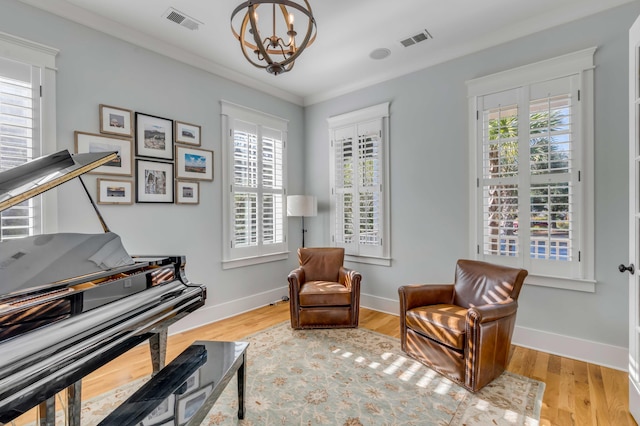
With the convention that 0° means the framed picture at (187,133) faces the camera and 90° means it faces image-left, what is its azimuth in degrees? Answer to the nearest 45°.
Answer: approximately 315°

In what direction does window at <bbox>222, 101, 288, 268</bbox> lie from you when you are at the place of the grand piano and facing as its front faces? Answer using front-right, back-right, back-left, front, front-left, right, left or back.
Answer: left

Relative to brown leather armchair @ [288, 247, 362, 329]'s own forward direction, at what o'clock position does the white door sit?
The white door is roughly at 10 o'clock from the brown leather armchair.

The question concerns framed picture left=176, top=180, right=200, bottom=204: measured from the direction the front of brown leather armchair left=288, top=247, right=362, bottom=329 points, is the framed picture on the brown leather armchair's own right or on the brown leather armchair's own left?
on the brown leather armchair's own right

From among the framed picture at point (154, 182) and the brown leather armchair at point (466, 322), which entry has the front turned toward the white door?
the framed picture

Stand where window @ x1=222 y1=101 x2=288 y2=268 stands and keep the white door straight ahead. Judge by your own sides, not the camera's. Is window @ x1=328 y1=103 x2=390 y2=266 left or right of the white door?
left

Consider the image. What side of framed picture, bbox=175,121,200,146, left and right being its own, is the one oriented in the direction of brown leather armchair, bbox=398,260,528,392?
front

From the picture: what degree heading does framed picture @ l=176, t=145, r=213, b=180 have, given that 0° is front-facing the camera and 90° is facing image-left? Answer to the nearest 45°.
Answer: approximately 315°

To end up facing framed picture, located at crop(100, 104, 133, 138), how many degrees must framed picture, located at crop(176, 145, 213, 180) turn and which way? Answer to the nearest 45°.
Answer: approximately 90° to its right

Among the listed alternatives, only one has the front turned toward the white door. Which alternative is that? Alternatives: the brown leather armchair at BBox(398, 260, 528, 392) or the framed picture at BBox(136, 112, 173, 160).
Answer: the framed picture

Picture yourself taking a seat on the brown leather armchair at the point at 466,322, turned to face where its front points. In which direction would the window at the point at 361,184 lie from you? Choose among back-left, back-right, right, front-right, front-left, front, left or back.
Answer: right

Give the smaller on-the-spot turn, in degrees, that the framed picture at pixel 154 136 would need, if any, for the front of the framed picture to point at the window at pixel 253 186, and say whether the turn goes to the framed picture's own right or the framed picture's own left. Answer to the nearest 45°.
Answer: approximately 45° to the framed picture's own left

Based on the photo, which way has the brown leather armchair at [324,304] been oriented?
toward the camera

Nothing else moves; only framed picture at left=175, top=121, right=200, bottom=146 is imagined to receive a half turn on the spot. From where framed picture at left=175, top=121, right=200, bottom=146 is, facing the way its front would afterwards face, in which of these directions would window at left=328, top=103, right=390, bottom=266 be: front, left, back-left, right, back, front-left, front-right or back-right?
back-right

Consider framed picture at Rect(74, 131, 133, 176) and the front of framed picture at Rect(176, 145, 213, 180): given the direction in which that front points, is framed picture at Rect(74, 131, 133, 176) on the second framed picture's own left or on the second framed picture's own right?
on the second framed picture's own right

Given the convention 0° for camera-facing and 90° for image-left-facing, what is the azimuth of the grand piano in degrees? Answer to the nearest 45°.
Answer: approximately 315°

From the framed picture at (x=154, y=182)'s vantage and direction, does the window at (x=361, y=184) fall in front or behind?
in front

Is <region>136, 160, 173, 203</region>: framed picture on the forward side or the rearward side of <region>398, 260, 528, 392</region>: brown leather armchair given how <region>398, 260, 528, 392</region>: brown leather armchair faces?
on the forward side
